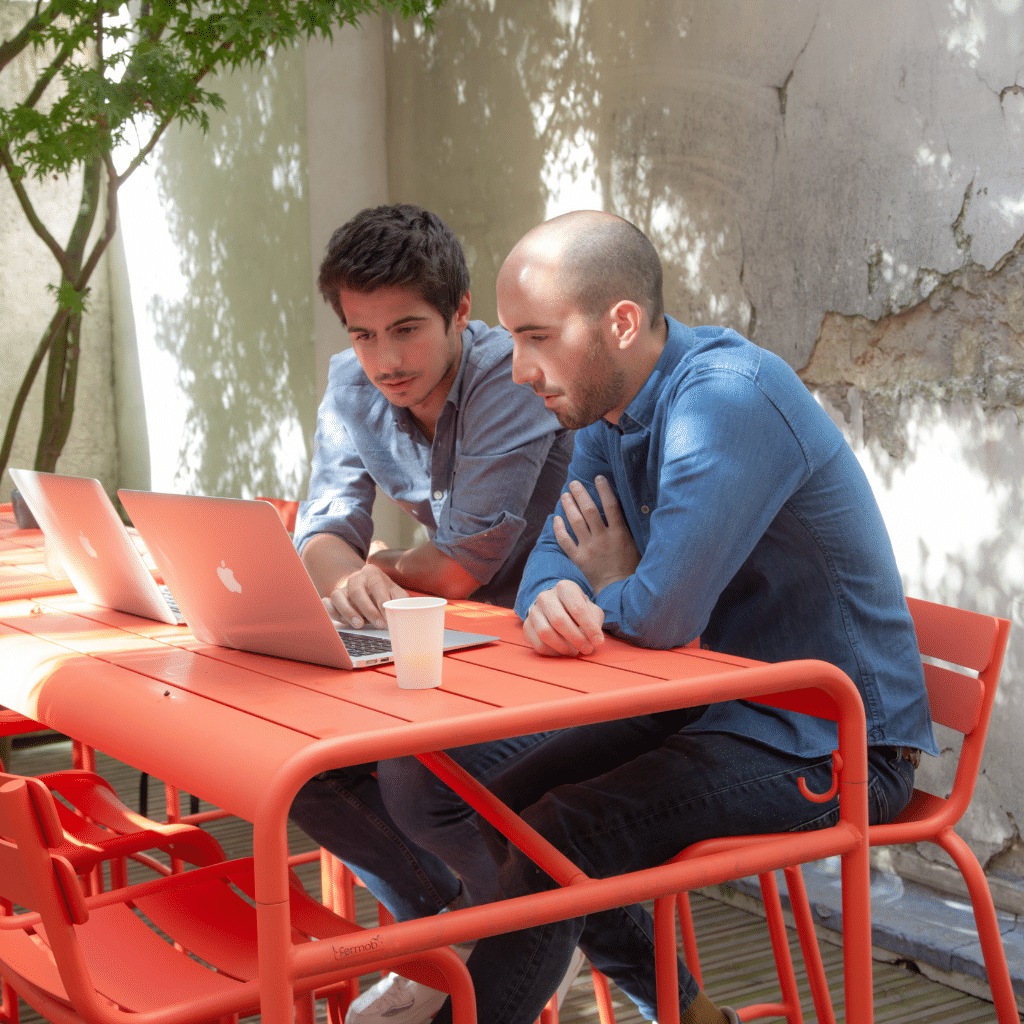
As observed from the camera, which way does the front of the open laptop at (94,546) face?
facing away from the viewer and to the right of the viewer

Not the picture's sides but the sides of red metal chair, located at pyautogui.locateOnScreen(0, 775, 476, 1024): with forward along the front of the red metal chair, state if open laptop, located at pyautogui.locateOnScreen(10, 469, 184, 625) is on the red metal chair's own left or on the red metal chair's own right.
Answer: on the red metal chair's own left

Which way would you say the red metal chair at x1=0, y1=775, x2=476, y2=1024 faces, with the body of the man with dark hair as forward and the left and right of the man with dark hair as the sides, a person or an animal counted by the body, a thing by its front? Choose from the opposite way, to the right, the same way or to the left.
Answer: the opposite way

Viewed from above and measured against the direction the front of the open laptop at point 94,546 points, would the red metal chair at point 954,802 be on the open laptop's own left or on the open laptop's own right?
on the open laptop's own right

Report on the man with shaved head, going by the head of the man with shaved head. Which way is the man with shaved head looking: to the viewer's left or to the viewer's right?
to the viewer's left

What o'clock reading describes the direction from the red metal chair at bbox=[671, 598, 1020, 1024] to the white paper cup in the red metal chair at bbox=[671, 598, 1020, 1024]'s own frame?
The white paper cup is roughly at 12 o'clock from the red metal chair.

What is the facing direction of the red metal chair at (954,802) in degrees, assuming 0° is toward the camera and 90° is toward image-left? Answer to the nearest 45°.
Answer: approximately 45°

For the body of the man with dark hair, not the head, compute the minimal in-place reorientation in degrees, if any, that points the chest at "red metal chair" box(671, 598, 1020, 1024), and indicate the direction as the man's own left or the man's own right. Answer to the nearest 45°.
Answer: approximately 90° to the man's own left

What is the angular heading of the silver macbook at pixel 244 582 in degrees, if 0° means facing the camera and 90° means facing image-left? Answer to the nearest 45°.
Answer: approximately 225°
